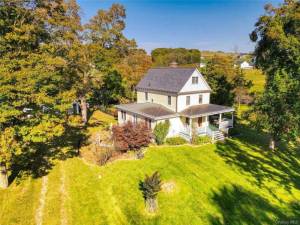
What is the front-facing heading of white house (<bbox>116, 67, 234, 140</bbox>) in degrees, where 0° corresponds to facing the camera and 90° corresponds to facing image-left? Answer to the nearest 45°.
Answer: approximately 315°

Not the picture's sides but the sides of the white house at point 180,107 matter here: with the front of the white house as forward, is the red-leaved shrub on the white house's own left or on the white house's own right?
on the white house's own right

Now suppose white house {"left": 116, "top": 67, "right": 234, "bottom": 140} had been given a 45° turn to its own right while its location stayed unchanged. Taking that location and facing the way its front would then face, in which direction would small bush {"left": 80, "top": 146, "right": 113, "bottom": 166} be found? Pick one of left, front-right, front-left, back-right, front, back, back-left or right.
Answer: front-right

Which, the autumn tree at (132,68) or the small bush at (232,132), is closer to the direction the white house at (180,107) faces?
the small bush

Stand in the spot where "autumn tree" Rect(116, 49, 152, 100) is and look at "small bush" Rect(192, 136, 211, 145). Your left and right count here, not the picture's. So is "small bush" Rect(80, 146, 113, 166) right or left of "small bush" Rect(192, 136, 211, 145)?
right

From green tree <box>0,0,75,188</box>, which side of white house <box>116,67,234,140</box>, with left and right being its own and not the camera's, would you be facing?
right

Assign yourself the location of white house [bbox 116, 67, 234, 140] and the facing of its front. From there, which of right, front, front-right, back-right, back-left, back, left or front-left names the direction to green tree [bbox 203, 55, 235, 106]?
left
